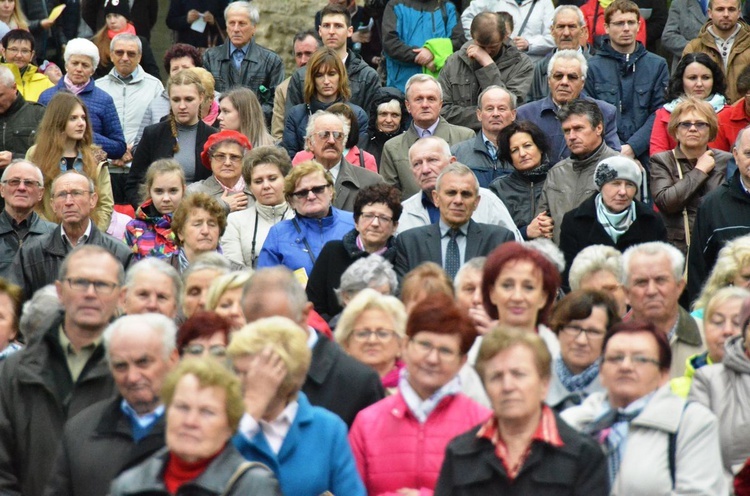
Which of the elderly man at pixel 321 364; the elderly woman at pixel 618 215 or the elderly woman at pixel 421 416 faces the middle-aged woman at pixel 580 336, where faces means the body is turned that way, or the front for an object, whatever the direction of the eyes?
the elderly woman at pixel 618 215

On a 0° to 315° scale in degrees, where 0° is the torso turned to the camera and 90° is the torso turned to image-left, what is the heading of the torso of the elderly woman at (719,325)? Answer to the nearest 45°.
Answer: approximately 315°

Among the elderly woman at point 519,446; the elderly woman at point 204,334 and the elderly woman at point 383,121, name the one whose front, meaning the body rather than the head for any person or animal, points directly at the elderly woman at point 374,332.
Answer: the elderly woman at point 383,121

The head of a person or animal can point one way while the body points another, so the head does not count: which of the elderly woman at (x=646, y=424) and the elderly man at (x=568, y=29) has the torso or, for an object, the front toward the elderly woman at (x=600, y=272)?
the elderly man

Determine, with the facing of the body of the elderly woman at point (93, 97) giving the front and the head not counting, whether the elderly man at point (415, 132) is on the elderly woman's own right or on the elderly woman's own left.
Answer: on the elderly woman's own left

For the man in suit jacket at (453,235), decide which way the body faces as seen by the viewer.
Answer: toward the camera

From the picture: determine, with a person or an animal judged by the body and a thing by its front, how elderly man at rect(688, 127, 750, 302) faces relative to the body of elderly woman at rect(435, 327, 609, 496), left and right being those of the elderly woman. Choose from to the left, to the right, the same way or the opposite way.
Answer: the same way

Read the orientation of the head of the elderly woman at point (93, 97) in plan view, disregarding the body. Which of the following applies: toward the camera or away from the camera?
toward the camera

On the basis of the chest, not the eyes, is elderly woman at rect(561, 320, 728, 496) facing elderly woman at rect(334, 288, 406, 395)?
no

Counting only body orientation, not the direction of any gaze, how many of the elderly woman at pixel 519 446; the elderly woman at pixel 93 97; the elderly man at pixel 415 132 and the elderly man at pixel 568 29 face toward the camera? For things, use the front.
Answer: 4

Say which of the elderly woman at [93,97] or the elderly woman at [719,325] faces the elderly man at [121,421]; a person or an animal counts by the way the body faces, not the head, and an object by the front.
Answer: the elderly woman at [93,97]

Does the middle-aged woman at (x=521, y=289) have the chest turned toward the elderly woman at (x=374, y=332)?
no

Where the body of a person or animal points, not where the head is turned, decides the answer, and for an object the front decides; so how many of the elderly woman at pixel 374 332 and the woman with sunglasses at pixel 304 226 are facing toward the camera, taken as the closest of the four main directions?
2

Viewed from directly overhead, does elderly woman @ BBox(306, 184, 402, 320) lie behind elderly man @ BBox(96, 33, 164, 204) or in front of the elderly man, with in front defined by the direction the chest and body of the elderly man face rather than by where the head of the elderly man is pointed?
in front

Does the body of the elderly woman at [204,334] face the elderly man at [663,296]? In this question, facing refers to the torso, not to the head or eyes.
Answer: no

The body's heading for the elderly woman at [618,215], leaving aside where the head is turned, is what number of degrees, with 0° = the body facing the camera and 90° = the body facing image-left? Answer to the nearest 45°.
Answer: approximately 0°

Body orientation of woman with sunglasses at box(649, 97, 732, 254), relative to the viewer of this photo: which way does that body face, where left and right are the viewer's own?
facing the viewer

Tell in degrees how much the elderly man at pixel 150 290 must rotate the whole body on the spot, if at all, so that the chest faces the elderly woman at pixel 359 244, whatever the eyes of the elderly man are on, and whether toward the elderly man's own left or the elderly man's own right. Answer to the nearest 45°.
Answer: approximately 135° to the elderly man's own left

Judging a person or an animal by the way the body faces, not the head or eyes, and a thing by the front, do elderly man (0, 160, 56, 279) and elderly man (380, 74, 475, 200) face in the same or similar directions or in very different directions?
same or similar directions

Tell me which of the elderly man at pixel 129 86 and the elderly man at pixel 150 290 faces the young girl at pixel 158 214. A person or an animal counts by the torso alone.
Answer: the elderly man at pixel 129 86

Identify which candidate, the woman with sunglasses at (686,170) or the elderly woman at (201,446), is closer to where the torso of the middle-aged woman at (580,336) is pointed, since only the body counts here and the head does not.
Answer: the elderly woman
